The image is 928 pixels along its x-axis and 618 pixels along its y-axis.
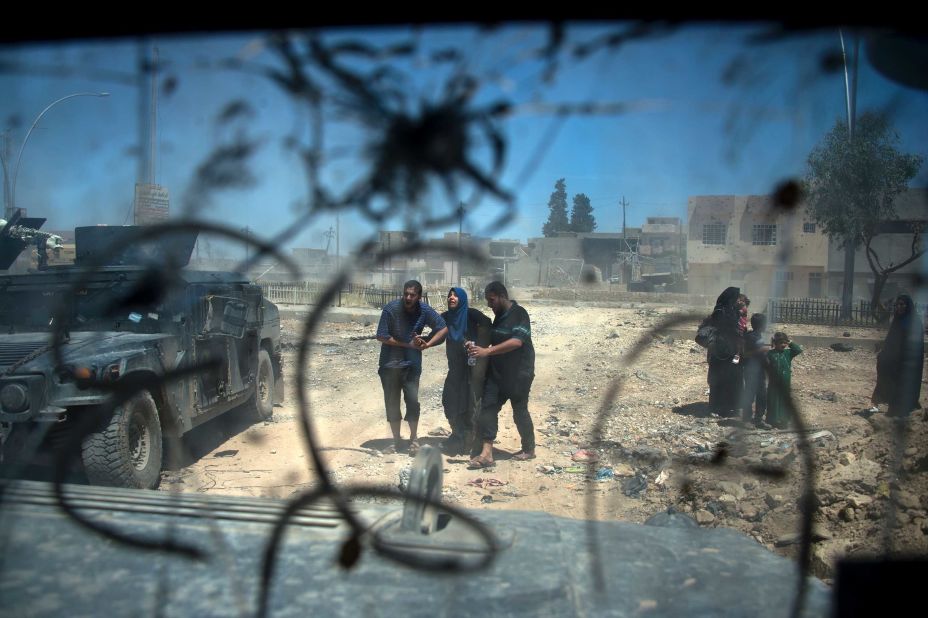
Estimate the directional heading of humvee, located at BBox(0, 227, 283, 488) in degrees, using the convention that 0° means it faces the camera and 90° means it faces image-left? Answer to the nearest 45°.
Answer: approximately 45°

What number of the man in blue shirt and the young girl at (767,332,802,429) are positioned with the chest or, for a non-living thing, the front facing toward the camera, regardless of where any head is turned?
2

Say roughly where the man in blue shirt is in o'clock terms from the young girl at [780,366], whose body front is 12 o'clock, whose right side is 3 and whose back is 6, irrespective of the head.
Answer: The man in blue shirt is roughly at 2 o'clock from the young girl.

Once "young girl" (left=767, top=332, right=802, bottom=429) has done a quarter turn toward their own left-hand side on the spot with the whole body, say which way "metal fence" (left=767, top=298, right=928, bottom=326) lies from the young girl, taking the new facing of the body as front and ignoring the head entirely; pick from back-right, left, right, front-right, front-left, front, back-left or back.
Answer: left

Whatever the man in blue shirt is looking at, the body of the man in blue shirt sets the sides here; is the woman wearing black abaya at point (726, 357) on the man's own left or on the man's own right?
on the man's own left
